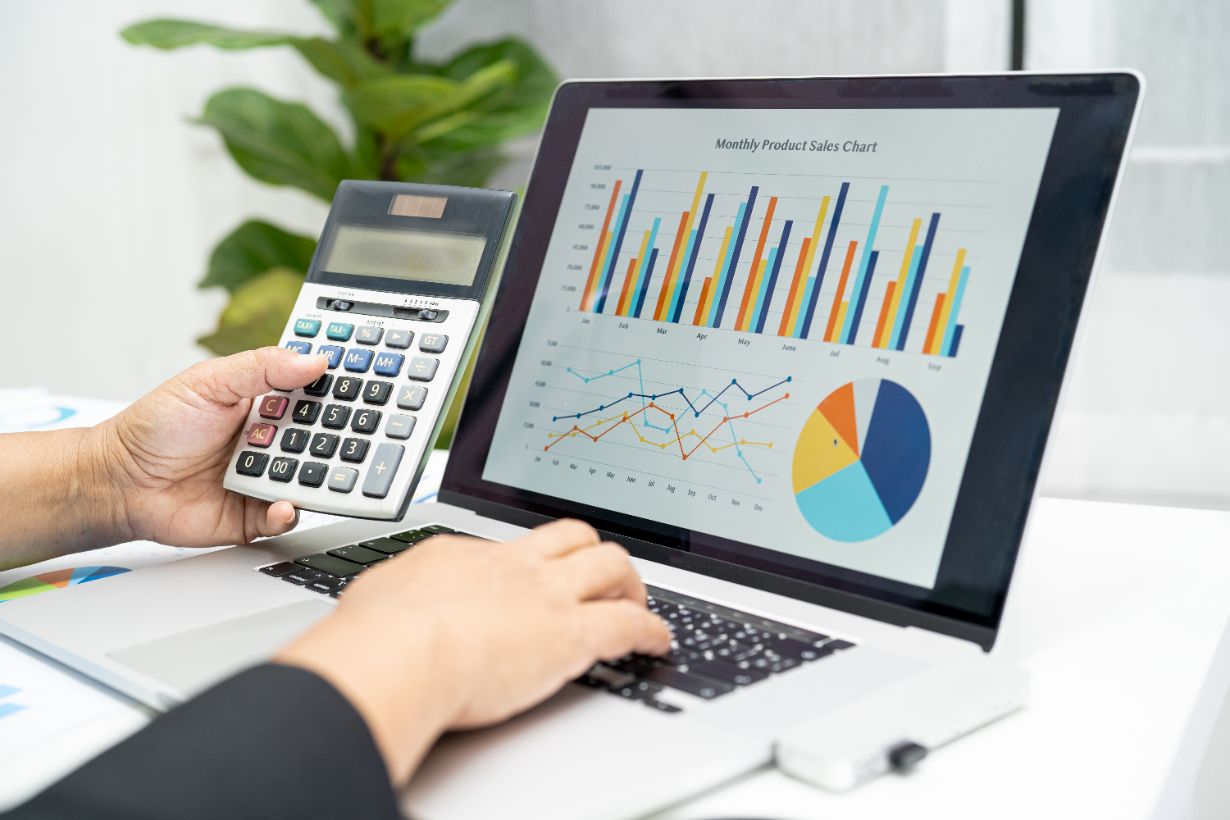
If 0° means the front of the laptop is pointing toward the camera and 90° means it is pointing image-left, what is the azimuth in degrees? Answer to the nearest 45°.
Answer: approximately 45°
